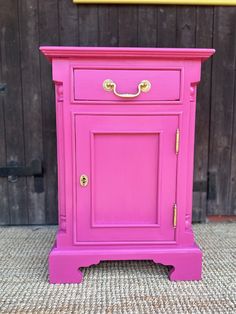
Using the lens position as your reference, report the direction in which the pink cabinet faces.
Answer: facing the viewer
